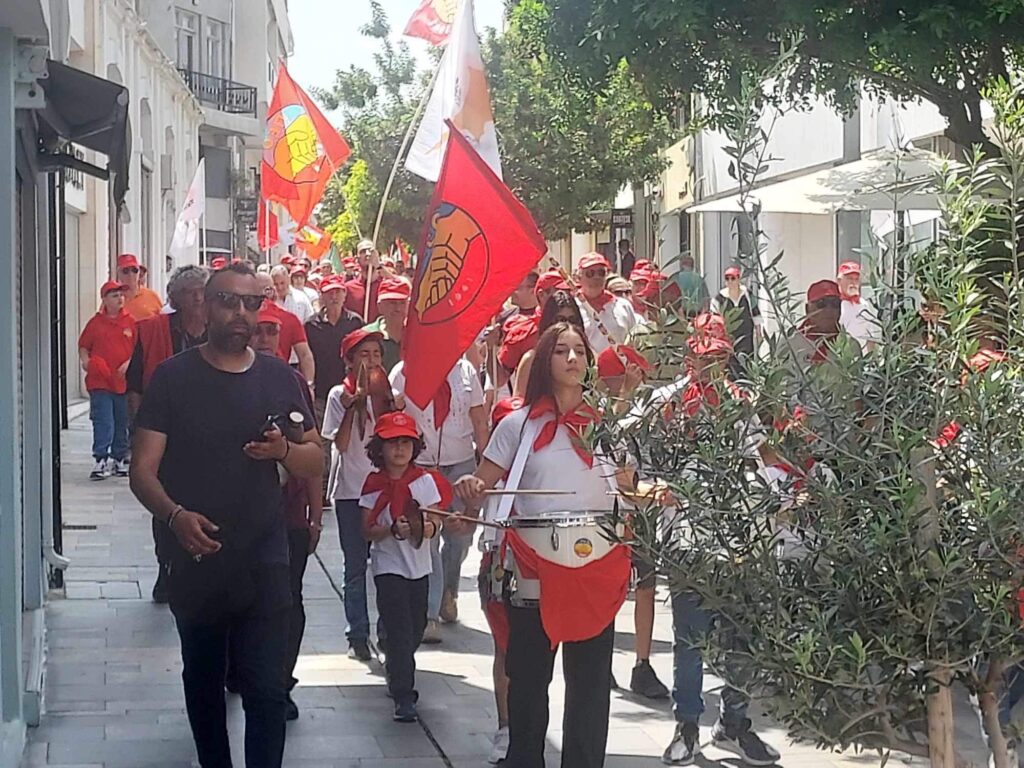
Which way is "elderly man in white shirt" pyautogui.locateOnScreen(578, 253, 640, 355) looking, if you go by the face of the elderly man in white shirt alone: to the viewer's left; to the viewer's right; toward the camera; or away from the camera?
toward the camera

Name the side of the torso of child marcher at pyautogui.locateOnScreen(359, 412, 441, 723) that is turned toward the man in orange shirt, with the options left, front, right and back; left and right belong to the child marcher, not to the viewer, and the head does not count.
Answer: back

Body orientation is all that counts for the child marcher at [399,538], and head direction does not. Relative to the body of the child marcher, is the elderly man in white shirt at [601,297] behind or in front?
behind

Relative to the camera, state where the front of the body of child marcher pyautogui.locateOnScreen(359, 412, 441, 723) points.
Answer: toward the camera

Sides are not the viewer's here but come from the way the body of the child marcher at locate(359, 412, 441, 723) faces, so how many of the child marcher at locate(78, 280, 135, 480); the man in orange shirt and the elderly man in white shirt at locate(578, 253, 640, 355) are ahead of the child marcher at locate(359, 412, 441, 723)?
0

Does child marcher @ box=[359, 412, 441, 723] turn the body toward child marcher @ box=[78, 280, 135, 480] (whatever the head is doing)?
no

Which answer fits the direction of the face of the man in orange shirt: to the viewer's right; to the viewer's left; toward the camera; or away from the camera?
toward the camera
